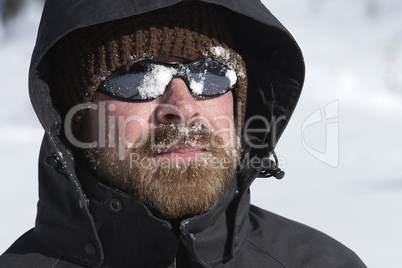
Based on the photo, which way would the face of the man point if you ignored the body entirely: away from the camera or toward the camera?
toward the camera

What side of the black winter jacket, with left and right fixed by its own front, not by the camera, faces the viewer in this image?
front
